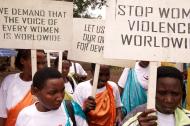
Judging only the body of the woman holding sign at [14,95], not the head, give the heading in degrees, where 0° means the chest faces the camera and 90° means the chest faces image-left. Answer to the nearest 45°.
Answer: approximately 315°

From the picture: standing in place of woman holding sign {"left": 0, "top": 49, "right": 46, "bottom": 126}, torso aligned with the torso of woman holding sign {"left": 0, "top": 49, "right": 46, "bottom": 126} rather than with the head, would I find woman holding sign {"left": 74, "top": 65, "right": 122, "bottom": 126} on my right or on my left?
on my left
